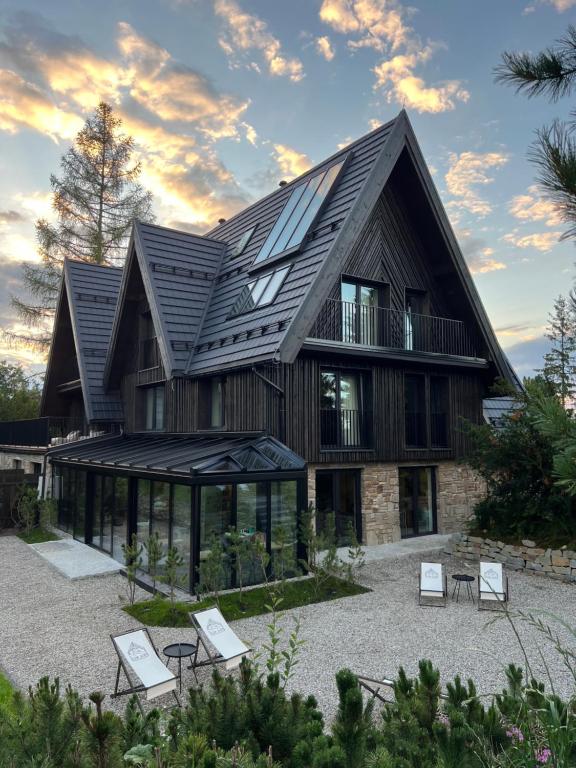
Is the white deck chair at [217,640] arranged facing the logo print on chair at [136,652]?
no

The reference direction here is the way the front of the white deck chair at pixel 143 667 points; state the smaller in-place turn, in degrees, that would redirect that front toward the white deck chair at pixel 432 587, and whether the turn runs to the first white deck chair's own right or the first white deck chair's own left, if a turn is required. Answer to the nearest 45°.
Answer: approximately 90° to the first white deck chair's own left

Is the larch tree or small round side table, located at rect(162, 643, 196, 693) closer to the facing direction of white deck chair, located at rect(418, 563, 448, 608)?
the small round side table

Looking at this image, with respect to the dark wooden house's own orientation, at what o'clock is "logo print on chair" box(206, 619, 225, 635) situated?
The logo print on chair is roughly at 2 o'clock from the dark wooden house.

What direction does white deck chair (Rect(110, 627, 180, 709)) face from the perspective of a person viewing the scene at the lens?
facing the viewer and to the right of the viewer

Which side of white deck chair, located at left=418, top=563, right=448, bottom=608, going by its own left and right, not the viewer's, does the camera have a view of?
front

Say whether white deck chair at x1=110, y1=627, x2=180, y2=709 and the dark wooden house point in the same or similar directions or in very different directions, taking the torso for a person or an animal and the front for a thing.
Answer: same or similar directions

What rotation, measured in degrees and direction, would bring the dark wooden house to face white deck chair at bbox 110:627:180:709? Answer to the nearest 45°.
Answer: approximately 45° to its right

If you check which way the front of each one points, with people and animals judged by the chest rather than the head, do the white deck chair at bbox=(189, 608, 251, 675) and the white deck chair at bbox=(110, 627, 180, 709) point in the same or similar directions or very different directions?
same or similar directions

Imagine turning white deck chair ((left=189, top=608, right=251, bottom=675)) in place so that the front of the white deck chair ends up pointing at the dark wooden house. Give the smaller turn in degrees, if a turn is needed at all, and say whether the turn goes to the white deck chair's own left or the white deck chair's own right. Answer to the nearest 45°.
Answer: approximately 135° to the white deck chair's own left

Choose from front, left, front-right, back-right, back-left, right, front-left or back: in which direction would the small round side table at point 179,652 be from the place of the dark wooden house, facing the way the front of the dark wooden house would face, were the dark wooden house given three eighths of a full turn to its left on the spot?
back

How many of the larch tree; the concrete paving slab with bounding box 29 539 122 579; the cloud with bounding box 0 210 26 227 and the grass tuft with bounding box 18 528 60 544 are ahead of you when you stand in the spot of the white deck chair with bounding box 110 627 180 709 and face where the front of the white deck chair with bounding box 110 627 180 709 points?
0

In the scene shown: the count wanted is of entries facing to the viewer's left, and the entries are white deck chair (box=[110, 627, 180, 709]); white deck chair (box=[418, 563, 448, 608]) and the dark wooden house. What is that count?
0
